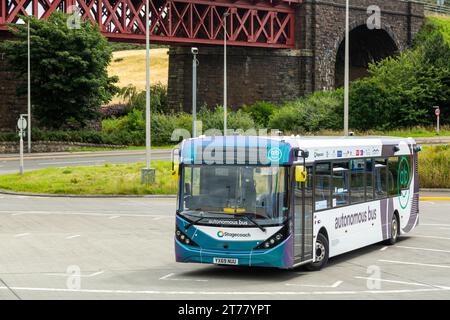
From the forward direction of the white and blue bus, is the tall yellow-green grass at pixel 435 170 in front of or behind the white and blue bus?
behind
